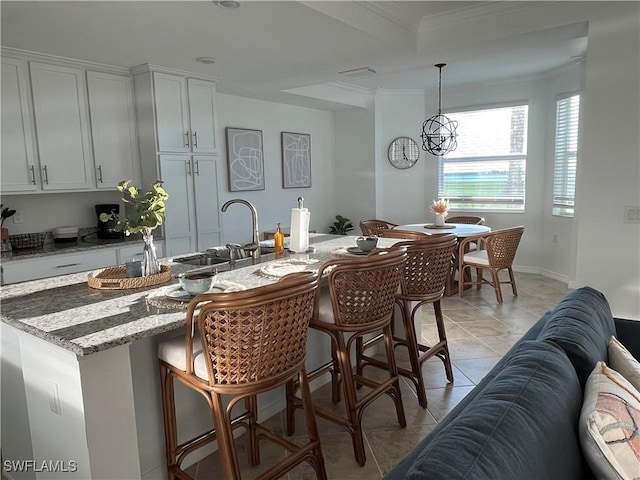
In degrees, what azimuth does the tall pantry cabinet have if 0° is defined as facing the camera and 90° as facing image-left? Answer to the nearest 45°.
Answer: approximately 315°

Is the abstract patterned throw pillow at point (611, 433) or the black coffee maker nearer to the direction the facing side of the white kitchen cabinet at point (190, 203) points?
the abstract patterned throw pillow

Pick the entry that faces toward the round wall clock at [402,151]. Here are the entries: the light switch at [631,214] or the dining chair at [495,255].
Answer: the dining chair

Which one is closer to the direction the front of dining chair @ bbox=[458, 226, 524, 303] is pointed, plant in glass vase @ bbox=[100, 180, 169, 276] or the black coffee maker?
the black coffee maker

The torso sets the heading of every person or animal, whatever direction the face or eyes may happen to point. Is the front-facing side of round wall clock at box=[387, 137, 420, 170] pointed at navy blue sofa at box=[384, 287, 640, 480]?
yes

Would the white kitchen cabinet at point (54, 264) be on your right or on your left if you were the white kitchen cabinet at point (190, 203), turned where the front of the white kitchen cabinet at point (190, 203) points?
on your right

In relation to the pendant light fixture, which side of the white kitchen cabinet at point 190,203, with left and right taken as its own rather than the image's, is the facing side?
left

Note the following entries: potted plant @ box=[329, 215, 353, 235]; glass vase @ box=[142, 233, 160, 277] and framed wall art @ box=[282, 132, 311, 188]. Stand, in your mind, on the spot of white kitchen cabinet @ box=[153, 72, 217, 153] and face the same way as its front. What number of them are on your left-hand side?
2

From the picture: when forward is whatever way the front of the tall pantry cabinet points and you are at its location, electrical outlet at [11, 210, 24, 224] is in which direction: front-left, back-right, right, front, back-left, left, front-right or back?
back-right

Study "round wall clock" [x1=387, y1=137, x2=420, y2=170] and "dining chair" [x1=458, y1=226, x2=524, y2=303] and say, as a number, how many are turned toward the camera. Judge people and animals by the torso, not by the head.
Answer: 1

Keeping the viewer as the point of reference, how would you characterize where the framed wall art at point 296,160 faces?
facing the viewer and to the right of the viewer

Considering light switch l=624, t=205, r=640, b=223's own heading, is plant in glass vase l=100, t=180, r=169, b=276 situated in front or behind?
in front

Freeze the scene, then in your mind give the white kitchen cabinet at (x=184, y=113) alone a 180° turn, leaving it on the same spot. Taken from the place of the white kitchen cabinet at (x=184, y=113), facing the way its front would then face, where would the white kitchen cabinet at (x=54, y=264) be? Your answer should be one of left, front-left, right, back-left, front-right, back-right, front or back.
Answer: left

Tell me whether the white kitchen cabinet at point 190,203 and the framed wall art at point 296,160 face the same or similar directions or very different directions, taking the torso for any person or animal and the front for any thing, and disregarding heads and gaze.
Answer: same or similar directions

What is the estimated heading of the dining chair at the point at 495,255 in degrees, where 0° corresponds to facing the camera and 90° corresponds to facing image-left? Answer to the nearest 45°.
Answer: approximately 135°
